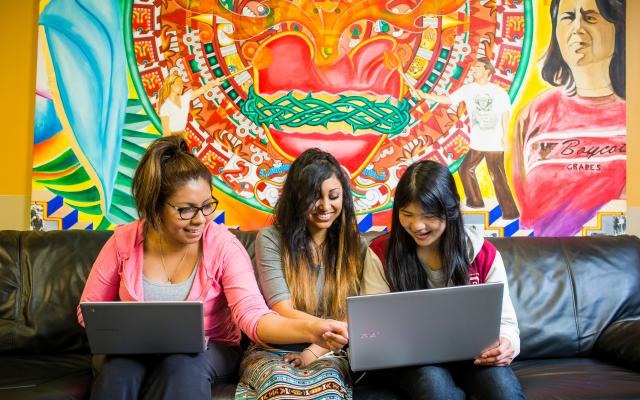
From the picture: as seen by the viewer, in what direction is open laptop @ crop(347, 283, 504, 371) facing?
away from the camera

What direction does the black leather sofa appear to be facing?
toward the camera

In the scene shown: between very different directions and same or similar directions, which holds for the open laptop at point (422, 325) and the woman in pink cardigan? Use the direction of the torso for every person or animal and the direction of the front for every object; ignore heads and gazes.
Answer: very different directions

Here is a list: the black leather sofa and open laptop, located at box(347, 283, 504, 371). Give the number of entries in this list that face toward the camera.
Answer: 1

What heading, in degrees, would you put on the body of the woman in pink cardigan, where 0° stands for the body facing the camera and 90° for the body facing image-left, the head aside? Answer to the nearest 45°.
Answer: approximately 0°

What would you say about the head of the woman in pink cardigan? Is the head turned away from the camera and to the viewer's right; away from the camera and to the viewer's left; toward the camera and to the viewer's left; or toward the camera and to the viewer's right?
toward the camera and to the viewer's right

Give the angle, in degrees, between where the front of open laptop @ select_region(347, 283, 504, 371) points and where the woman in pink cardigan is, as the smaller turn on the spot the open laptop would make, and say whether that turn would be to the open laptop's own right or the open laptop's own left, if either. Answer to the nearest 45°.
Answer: approximately 90° to the open laptop's own left

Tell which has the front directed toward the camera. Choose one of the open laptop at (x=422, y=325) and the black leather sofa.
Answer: the black leather sofa

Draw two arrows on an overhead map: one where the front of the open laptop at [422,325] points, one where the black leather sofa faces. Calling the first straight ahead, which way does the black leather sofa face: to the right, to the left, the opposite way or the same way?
the opposite way

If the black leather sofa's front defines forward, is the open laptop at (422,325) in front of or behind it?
in front
